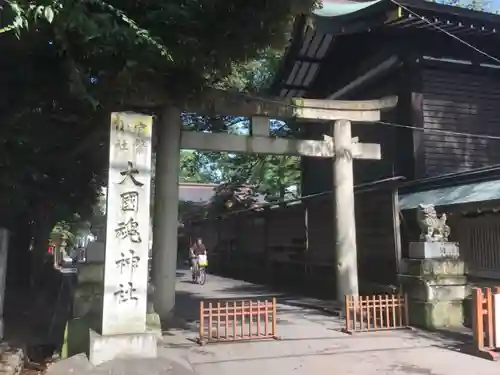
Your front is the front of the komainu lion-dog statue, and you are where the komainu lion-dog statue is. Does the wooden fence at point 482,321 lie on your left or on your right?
on your left

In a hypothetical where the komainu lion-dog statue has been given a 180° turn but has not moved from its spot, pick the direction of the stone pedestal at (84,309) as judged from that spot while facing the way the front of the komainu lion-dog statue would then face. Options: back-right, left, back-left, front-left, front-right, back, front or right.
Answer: back

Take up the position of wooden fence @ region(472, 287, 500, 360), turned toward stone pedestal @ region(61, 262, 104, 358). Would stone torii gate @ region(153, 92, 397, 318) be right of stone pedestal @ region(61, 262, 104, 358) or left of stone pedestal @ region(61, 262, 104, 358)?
right

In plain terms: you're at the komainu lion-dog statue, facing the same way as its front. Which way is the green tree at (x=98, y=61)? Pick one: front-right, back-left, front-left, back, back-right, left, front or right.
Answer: front

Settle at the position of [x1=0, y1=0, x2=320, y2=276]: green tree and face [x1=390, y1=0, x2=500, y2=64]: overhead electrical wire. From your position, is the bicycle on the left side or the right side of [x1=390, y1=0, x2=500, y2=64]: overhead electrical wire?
left

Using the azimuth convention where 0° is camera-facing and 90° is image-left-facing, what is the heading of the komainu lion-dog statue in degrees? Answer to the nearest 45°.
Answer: approximately 45°

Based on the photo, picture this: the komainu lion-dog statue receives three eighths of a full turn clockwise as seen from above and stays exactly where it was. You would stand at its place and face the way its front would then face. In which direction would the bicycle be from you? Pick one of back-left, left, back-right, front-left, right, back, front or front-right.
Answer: front-left

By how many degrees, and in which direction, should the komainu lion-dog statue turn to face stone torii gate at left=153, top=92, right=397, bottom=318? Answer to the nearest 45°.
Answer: approximately 45° to its right

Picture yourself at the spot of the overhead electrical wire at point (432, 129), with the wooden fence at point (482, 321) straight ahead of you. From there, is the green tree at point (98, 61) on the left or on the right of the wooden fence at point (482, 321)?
right
